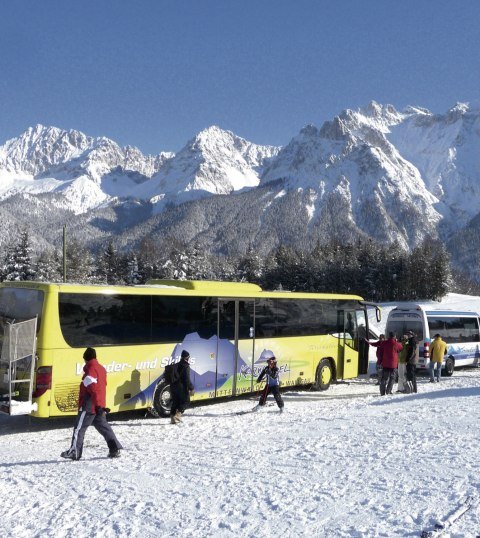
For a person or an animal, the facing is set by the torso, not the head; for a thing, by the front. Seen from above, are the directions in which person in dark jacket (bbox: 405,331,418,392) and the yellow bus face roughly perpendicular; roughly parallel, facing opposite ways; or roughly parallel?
roughly perpendicular

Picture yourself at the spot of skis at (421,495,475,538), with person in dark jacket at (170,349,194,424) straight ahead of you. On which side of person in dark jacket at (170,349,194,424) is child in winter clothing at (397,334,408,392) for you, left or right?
right

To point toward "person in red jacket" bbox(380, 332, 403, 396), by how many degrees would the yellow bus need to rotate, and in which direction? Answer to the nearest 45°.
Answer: approximately 45° to its right

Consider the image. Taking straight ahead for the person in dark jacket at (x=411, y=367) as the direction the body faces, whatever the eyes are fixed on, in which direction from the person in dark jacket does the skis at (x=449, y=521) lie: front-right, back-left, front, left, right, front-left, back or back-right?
left

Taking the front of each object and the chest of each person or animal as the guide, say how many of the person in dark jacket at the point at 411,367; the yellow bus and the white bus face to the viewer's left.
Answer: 1

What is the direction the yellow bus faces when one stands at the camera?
facing away from the viewer and to the right of the viewer

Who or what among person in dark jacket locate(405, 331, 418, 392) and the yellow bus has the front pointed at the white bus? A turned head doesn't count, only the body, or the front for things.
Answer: the yellow bus
